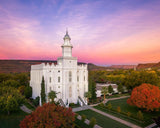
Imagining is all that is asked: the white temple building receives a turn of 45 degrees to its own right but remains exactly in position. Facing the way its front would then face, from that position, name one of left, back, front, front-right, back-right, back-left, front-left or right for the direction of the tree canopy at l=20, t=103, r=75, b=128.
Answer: front

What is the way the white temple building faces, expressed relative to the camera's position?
facing the viewer and to the right of the viewer

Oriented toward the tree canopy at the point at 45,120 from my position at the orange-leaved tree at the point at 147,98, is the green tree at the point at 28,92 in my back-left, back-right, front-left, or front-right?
front-right

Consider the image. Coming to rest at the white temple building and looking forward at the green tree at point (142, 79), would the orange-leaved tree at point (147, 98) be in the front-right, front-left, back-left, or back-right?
front-right

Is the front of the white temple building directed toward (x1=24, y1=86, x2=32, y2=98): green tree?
no

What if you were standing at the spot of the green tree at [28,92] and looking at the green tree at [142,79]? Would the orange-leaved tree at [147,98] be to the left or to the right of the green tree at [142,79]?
right

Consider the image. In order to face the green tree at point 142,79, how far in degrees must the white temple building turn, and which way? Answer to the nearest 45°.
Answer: approximately 45° to its left

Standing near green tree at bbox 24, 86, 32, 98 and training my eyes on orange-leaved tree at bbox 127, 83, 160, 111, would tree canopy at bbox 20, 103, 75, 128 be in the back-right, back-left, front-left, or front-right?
front-right
